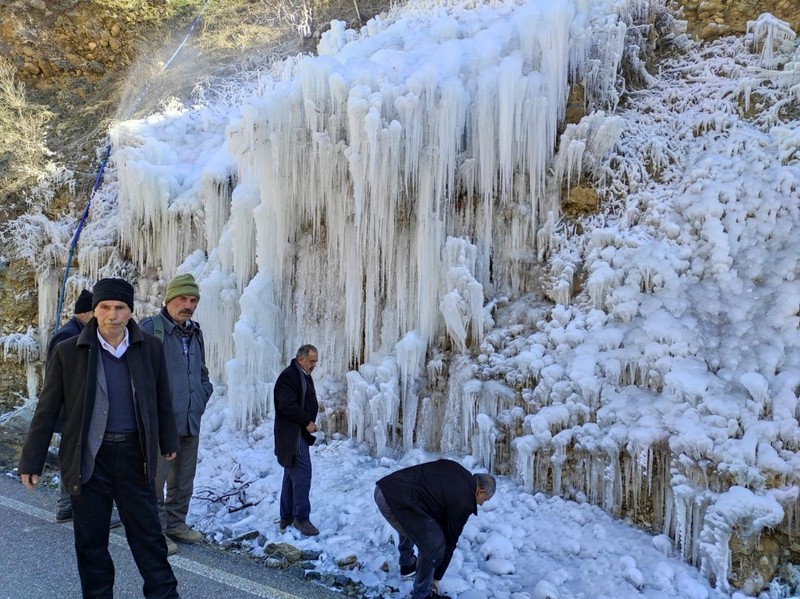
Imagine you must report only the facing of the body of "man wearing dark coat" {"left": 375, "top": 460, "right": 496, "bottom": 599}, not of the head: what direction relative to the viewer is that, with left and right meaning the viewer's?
facing to the right of the viewer

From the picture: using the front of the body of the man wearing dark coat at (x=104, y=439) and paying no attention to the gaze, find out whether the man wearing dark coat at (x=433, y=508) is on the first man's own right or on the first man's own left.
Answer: on the first man's own left

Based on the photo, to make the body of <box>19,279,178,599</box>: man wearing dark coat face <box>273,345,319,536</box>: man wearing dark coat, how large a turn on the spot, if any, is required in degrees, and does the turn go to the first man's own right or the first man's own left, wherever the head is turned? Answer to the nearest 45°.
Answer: approximately 135° to the first man's own left

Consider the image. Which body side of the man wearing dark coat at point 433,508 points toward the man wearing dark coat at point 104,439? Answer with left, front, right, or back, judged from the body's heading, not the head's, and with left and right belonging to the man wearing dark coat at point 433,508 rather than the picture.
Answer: back

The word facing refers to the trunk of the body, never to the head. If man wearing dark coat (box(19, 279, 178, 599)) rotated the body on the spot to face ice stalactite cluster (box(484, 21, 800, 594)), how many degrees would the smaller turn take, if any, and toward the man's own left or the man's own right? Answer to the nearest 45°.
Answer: approximately 90° to the man's own left

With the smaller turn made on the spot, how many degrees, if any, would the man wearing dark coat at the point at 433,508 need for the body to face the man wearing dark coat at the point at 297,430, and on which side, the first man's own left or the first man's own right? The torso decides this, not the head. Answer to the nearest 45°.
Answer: approximately 135° to the first man's own left
